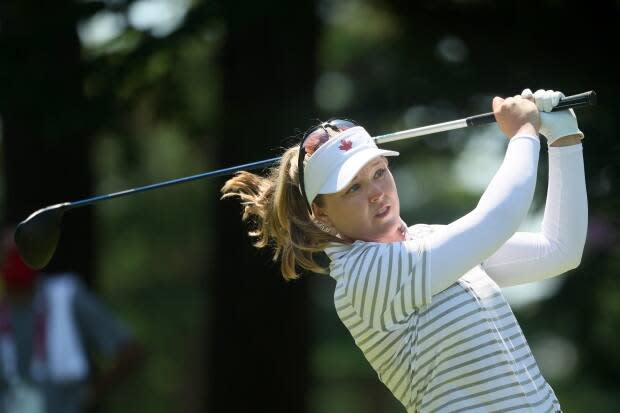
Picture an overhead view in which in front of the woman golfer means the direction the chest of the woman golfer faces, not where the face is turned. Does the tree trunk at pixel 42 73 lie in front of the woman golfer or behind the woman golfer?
behind

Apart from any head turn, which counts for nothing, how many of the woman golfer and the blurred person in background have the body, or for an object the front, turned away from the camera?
0

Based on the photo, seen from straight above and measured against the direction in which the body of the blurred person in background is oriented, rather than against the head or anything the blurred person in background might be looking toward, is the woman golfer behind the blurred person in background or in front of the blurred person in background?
in front
